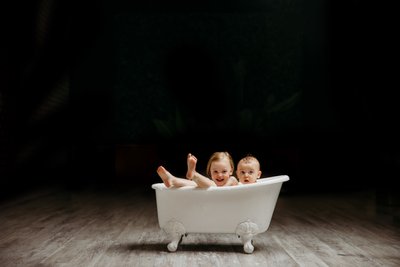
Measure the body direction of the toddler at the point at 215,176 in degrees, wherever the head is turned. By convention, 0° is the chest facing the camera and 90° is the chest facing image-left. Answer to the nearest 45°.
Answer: approximately 45°
